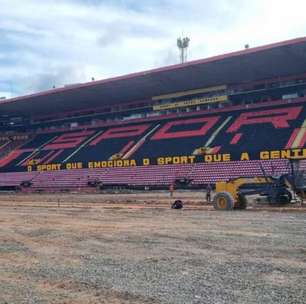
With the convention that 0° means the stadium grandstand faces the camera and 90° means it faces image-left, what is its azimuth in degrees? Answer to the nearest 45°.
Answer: approximately 45°

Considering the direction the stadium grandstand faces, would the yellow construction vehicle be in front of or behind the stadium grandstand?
in front
